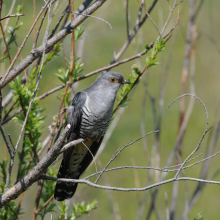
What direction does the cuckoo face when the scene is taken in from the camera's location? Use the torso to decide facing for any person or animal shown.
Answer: facing the viewer and to the right of the viewer

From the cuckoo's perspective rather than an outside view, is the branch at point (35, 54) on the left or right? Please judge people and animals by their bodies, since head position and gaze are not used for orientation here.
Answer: on its right

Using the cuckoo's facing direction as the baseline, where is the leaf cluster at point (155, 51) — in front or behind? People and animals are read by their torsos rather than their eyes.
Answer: in front
